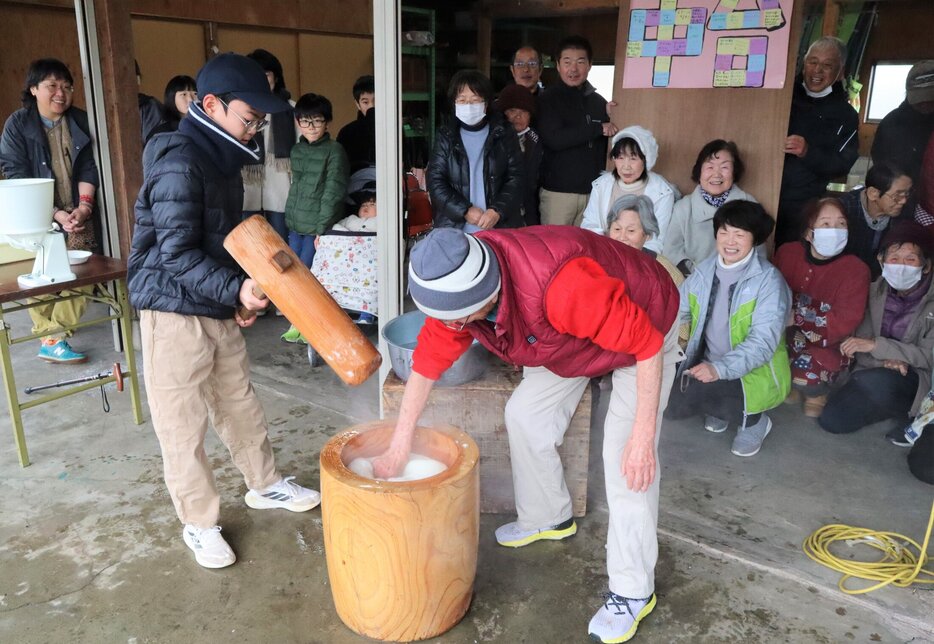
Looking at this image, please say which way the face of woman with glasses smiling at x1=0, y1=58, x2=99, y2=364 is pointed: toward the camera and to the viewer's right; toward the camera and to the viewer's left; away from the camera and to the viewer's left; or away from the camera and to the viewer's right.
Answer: toward the camera and to the viewer's right

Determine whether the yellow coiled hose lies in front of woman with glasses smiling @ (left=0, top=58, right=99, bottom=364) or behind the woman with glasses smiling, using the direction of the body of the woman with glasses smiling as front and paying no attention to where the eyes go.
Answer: in front

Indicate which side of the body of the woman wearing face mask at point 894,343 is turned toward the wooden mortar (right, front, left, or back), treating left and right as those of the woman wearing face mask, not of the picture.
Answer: front

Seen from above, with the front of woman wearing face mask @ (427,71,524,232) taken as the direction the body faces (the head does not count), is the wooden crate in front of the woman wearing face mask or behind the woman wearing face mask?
in front

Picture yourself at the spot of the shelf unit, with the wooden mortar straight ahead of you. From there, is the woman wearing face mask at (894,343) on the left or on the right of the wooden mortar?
left

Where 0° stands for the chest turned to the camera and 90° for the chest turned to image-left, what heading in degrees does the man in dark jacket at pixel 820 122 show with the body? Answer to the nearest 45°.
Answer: approximately 45°

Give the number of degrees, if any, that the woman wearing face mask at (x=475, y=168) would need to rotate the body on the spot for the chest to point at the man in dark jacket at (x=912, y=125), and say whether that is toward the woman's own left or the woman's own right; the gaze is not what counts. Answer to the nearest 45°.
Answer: approximately 90° to the woman's own left

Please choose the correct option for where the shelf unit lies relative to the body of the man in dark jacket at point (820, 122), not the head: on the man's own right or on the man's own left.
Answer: on the man's own right

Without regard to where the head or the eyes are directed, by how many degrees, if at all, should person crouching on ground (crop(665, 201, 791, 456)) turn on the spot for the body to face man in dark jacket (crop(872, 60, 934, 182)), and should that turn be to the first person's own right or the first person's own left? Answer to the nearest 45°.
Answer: approximately 180°

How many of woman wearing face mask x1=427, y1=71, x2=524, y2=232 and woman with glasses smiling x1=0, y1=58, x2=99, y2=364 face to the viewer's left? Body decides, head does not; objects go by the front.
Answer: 0
